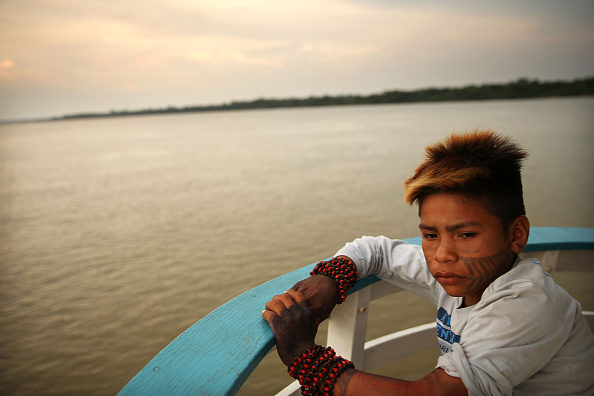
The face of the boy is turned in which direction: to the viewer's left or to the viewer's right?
to the viewer's left

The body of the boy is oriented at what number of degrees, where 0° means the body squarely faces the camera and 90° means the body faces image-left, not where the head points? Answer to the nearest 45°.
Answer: approximately 45°
